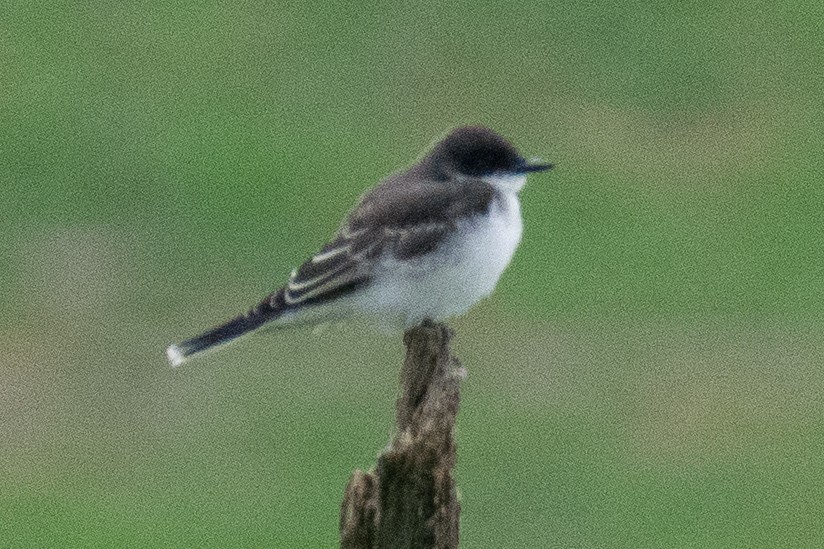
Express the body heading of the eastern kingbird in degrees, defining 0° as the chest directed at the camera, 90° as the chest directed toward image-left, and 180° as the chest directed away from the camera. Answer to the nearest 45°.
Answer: approximately 270°
